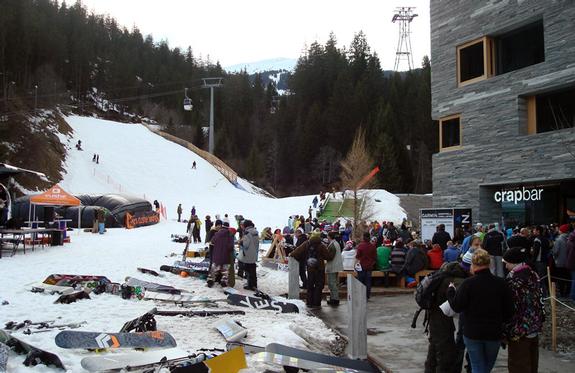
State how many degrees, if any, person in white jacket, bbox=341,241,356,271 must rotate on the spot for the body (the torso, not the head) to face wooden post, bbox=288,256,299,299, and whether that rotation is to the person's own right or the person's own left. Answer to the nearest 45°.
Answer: approximately 135° to the person's own left

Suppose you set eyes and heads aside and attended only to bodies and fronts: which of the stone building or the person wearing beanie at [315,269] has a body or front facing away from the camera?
the person wearing beanie

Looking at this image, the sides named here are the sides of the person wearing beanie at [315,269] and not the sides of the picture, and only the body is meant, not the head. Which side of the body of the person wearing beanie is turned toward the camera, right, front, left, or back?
back

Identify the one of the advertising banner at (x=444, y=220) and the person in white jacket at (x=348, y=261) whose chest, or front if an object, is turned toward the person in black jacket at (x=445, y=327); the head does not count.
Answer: the advertising banner

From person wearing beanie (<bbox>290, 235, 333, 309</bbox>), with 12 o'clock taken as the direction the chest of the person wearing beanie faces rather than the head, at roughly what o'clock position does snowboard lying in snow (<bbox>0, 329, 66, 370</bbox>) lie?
The snowboard lying in snow is roughly at 7 o'clock from the person wearing beanie.

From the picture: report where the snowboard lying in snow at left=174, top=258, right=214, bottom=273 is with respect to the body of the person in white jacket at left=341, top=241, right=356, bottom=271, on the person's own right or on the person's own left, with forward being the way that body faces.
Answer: on the person's own left

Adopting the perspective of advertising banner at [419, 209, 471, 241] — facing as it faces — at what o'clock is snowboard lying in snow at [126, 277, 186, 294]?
The snowboard lying in snow is roughly at 1 o'clock from the advertising banner.

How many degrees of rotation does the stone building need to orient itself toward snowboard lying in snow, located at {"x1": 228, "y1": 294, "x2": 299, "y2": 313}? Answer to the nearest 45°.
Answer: approximately 45° to its left

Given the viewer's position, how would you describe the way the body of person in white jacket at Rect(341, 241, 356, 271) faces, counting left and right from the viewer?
facing away from the viewer

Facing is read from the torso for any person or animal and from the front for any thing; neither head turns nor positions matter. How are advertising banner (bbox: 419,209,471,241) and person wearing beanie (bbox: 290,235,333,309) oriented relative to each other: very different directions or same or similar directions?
very different directions

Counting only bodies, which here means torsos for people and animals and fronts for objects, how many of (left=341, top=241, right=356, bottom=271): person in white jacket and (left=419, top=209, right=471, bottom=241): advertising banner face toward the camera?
1
